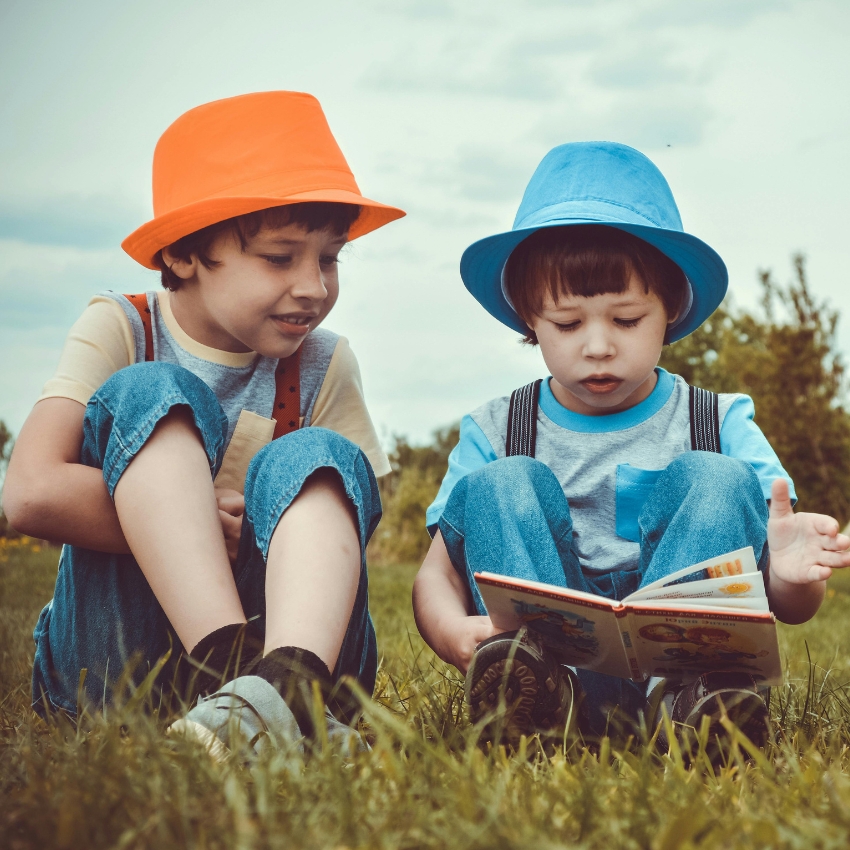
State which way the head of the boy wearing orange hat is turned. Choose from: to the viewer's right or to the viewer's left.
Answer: to the viewer's right

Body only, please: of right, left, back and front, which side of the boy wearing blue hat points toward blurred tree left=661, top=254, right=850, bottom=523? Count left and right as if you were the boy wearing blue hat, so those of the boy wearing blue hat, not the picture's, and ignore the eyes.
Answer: back

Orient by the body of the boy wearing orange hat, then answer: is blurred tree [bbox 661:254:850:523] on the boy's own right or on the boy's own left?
on the boy's own left

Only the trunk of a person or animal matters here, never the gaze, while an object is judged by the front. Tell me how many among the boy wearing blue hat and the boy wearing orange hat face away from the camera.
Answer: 0

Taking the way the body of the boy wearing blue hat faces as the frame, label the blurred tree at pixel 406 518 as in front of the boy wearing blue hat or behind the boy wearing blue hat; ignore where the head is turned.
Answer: behind

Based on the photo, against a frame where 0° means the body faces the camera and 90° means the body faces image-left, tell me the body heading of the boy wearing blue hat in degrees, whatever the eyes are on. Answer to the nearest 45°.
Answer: approximately 0°

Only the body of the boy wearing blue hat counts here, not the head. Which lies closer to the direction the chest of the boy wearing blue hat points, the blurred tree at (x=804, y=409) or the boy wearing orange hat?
the boy wearing orange hat

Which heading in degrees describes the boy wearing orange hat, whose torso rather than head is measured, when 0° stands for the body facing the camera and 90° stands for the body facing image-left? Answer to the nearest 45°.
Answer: approximately 315°
